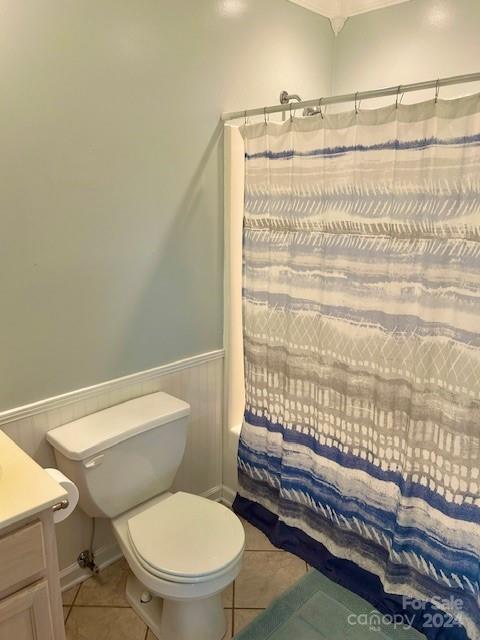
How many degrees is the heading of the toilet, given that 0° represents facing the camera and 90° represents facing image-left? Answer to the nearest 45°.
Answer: approximately 315°

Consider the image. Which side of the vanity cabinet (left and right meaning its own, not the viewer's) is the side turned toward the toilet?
left

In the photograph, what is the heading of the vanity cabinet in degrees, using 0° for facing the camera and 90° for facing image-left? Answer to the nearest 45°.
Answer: approximately 315°

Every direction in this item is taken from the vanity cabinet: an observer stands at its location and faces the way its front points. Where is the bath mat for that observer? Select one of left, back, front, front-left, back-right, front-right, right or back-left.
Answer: front-left

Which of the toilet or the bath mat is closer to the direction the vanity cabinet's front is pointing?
the bath mat

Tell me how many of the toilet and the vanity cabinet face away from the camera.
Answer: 0

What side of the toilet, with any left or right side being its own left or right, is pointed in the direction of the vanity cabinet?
right
